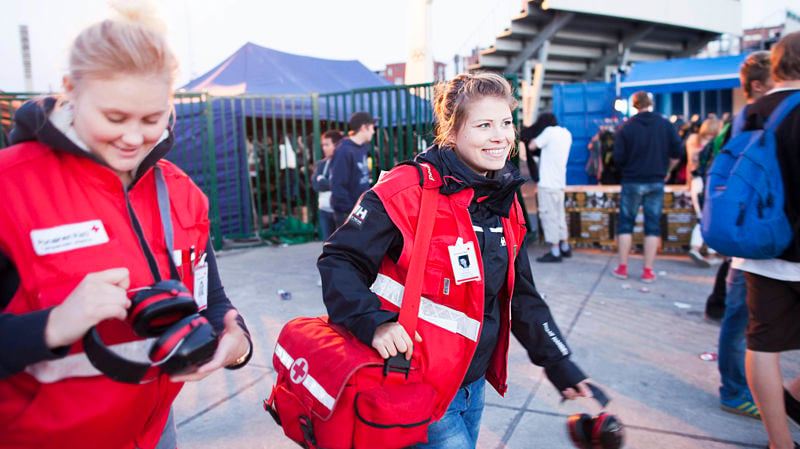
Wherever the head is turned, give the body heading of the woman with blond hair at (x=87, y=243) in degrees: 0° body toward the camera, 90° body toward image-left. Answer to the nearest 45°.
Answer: approximately 315°

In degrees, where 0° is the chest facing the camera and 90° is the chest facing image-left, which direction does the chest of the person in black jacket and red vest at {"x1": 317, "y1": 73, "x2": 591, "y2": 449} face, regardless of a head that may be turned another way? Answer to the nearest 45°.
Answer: approximately 315°

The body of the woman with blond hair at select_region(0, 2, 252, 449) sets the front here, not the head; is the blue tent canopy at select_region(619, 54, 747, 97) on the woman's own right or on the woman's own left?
on the woman's own left

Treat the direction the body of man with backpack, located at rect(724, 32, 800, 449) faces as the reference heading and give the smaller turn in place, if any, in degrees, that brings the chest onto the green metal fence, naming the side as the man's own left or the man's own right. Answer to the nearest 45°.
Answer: approximately 90° to the man's own left

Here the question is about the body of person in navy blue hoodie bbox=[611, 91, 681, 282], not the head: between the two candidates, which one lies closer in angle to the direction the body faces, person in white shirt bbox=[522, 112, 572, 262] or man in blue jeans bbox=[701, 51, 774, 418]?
the person in white shirt

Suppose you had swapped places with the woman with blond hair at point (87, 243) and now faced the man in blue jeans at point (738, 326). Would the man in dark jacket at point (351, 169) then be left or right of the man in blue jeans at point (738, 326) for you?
left

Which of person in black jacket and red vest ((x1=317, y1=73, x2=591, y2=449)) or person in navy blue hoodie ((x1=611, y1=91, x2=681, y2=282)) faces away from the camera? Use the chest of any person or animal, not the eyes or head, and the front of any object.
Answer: person in navy blue hoodie ((x1=611, y1=91, x2=681, y2=282))

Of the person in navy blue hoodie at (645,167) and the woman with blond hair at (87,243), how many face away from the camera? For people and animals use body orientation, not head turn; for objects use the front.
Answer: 1

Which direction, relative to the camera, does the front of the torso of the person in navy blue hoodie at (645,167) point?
away from the camera
